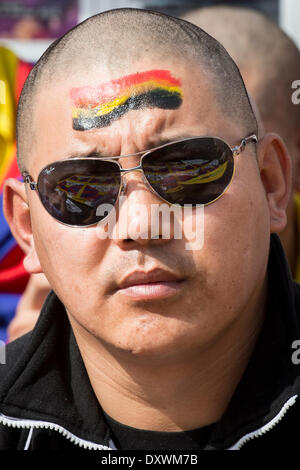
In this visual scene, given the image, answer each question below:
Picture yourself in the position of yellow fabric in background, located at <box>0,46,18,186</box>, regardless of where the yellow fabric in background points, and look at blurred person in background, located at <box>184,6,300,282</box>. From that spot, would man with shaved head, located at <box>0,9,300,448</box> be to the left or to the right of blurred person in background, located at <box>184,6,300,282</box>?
right

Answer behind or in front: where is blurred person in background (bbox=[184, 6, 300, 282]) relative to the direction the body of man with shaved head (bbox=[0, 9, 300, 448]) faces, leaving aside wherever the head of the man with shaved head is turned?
behind

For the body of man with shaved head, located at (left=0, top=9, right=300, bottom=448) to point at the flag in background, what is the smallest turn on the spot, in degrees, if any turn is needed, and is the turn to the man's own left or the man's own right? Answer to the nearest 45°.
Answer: approximately 135° to the man's own right

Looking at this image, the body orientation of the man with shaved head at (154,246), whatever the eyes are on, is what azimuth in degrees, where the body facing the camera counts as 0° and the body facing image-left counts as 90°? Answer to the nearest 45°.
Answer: approximately 0°

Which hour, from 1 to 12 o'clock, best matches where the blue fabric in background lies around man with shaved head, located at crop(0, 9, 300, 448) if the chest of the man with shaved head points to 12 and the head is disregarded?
The blue fabric in background is roughly at 5 o'clock from the man with shaved head.
